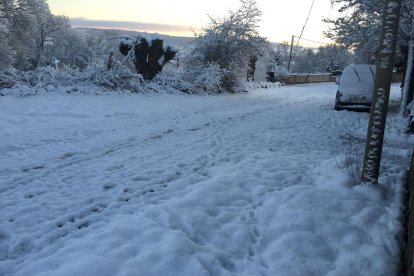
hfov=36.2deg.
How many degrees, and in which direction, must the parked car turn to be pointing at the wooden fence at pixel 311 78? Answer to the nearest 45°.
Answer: approximately 180°

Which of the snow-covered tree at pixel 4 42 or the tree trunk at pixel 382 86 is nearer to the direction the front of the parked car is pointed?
the tree trunk

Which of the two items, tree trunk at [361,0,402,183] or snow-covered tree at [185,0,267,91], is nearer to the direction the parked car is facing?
the tree trunk

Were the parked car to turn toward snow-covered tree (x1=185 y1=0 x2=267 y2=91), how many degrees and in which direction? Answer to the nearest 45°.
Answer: approximately 135° to its right

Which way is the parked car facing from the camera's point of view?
toward the camera

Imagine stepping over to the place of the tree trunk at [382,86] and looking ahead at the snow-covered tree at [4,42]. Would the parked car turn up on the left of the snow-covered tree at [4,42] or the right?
right

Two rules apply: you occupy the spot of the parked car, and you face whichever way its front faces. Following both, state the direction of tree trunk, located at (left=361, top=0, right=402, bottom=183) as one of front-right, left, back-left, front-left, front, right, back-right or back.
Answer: front

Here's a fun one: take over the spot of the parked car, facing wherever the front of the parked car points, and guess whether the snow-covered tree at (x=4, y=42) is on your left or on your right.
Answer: on your right
